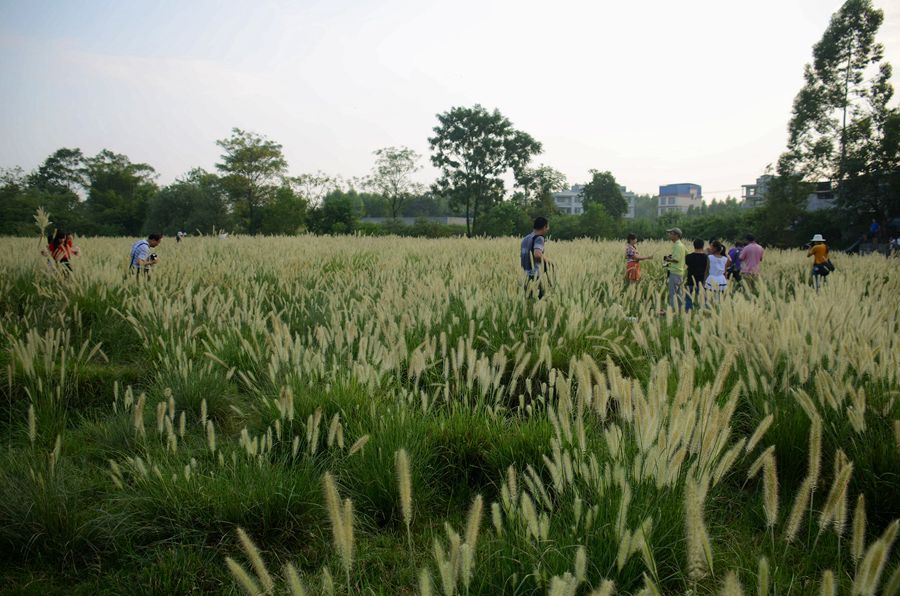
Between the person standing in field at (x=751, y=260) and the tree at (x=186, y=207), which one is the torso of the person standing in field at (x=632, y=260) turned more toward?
the person standing in field

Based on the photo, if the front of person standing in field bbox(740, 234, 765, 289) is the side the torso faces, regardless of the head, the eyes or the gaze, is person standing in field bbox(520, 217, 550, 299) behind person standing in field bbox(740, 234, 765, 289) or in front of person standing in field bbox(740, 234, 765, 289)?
behind

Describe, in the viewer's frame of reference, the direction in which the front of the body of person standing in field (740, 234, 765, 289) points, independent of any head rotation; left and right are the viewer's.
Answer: facing away from the viewer

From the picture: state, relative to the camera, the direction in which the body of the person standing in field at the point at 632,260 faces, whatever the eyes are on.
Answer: to the viewer's right

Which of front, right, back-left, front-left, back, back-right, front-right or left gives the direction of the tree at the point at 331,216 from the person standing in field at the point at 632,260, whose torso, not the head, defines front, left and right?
back-left

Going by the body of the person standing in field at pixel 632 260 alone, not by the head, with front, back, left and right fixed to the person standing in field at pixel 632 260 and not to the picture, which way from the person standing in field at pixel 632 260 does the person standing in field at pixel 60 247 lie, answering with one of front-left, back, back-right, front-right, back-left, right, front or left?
back-right

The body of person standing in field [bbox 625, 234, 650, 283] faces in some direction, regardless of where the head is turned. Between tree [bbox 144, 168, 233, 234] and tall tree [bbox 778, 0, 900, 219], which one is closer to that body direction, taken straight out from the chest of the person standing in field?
the tall tree

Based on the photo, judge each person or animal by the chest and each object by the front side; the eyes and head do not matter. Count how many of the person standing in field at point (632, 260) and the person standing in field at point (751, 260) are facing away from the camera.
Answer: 1

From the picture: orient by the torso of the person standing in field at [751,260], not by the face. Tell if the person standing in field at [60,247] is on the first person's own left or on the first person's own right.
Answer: on the first person's own left

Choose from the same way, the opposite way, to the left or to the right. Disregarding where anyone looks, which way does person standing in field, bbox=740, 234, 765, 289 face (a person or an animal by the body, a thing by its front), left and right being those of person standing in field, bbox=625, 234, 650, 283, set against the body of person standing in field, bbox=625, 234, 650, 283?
to the left

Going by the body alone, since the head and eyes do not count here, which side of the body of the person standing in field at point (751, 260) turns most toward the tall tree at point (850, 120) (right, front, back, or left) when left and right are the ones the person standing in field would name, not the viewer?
front

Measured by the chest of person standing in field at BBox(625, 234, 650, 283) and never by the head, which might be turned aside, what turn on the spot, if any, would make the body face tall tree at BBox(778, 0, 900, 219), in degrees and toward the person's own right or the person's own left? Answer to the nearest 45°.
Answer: approximately 45° to the person's own left

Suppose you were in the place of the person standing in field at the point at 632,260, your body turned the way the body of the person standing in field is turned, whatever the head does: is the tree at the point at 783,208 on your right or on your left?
on your left
